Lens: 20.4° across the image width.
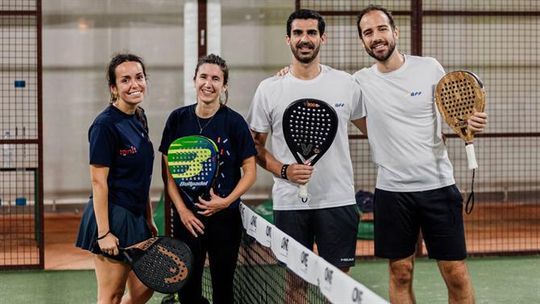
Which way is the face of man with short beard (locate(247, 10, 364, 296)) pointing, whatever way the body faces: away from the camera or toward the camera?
toward the camera

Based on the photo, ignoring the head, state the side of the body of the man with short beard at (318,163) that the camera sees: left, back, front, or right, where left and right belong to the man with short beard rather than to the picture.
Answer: front

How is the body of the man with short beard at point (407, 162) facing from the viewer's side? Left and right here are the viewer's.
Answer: facing the viewer

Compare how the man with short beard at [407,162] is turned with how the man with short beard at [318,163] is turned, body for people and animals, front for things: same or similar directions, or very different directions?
same or similar directions

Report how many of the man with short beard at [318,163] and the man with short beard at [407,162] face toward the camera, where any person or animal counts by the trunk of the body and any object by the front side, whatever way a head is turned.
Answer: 2
